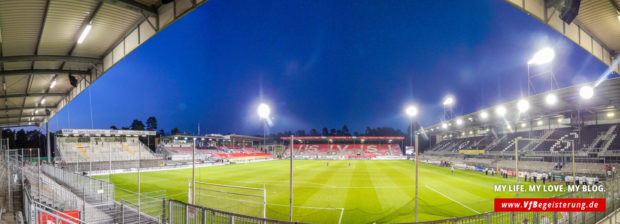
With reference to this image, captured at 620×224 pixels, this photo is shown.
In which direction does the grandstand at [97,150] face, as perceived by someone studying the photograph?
facing the viewer and to the right of the viewer

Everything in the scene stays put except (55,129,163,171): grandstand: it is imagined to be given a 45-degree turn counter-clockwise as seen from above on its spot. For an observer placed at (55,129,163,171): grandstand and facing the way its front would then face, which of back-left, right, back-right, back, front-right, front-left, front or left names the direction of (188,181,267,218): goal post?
right
